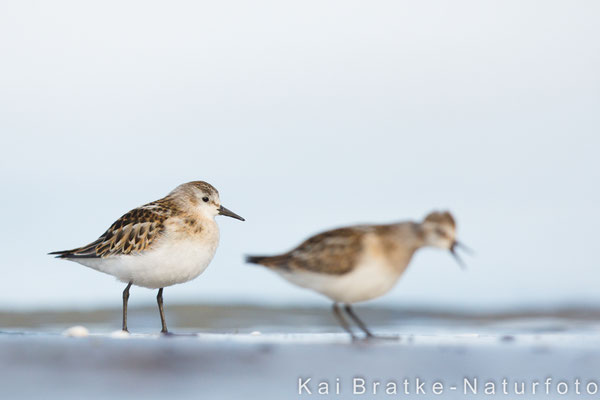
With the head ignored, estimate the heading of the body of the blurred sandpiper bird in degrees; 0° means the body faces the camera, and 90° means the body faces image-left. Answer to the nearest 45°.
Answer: approximately 270°

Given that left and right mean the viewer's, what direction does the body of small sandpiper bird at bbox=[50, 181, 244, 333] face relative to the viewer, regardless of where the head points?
facing to the right of the viewer

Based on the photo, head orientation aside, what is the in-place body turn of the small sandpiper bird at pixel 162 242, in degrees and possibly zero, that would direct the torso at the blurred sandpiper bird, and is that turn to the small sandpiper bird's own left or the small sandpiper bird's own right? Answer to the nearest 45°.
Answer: approximately 45° to the small sandpiper bird's own right

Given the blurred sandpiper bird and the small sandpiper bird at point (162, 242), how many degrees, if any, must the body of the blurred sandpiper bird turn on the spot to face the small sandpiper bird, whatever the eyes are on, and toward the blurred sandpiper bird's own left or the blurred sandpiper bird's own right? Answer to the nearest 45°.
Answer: approximately 135° to the blurred sandpiper bird's own left

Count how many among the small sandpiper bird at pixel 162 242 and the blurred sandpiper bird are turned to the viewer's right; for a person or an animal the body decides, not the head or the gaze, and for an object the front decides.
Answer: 2
